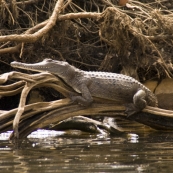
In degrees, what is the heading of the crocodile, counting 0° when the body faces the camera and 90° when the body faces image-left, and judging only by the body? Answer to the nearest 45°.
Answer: approximately 90°
